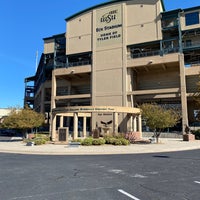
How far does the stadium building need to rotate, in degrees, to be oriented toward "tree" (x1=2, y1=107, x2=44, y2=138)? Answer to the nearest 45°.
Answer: approximately 45° to its right

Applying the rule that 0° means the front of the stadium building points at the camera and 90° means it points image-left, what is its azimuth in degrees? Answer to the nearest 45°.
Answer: approximately 0°
